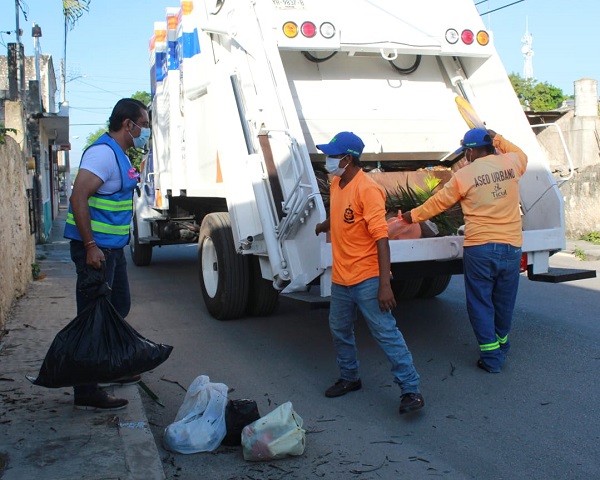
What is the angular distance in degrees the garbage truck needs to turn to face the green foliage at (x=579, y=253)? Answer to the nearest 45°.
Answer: approximately 90° to its right

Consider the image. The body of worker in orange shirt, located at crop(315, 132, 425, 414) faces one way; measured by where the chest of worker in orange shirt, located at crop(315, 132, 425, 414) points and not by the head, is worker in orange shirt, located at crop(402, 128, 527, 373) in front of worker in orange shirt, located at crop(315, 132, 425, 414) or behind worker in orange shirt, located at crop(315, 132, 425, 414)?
behind

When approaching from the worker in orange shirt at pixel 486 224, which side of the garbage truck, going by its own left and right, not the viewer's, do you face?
back

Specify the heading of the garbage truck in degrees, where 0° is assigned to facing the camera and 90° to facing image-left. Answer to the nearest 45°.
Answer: approximately 135°

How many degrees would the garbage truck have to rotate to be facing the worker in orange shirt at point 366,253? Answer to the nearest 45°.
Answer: approximately 135° to its left

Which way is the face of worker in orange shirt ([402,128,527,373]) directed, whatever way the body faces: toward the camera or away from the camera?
away from the camera

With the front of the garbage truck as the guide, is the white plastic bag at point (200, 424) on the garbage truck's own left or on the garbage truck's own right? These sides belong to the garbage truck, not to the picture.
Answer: on the garbage truck's own left

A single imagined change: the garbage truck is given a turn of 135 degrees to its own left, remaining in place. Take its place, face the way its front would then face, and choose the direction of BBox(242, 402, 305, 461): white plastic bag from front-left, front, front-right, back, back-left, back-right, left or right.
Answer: front

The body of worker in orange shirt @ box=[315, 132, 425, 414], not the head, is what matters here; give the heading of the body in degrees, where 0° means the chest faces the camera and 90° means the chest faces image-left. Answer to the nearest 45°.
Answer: approximately 45°

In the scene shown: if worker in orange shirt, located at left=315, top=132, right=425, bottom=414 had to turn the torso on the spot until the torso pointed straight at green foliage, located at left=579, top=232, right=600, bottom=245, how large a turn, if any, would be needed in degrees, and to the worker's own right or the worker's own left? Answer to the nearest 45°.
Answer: approximately 180°

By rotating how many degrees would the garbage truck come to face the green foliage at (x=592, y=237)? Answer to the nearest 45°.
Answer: approximately 90° to its right

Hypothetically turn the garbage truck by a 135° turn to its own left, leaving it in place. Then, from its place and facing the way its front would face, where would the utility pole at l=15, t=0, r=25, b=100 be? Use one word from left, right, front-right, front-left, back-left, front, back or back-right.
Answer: back-right

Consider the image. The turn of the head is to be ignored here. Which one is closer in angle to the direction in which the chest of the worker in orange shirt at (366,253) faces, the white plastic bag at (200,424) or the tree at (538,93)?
the white plastic bag
